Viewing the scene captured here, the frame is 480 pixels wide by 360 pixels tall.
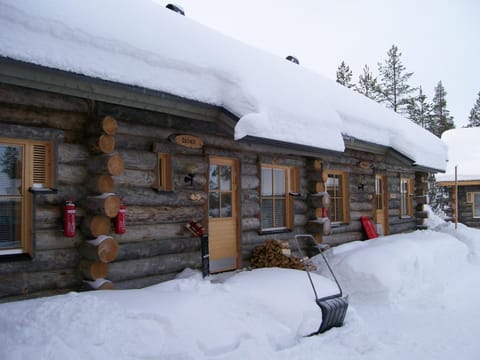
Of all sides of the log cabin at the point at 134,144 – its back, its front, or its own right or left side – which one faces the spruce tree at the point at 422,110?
left

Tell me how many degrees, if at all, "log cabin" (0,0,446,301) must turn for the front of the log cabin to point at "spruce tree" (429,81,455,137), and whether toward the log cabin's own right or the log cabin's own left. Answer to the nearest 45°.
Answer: approximately 90° to the log cabin's own left

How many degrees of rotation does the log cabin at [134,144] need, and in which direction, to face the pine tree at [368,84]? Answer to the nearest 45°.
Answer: approximately 90° to its left

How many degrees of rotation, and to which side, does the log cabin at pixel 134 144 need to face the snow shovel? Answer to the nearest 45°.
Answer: approximately 45° to its right

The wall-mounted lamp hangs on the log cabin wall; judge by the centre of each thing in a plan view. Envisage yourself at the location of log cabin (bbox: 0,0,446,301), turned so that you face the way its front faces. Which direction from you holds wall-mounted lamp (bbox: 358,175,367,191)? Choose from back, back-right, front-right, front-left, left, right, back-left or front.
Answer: left

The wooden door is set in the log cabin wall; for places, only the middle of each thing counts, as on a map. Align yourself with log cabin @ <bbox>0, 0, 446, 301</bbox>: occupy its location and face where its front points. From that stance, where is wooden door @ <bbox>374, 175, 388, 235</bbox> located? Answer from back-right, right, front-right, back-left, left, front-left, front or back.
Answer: left

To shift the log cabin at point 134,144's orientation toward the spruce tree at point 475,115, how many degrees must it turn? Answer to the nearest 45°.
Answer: approximately 90° to its left

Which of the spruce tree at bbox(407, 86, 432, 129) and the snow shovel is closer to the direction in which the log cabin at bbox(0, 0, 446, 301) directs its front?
the snow shovel

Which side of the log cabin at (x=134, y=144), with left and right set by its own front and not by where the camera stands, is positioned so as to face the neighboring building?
left

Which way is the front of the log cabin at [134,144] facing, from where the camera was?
facing the viewer and to the right of the viewer

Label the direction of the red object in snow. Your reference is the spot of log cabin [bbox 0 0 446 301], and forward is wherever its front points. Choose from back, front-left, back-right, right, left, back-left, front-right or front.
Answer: left
